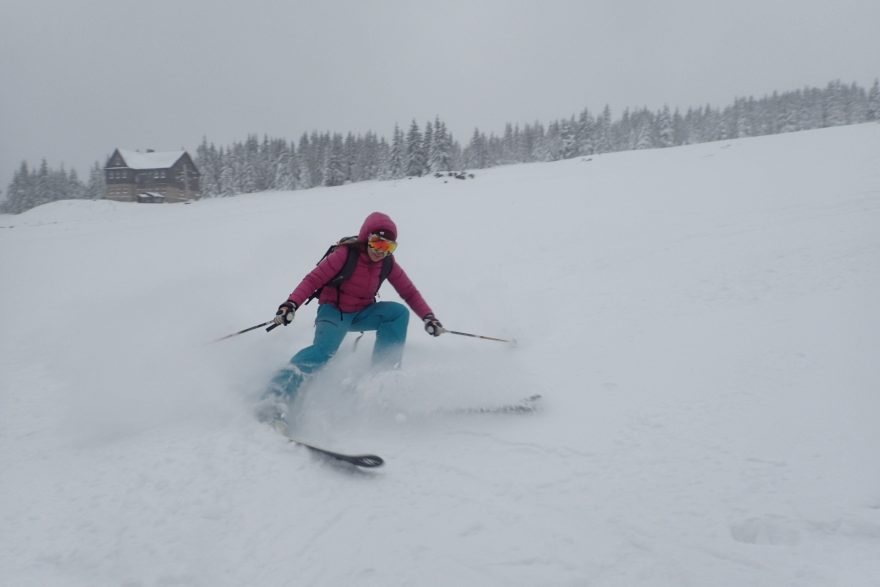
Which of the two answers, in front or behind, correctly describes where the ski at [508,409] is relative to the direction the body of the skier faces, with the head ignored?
in front

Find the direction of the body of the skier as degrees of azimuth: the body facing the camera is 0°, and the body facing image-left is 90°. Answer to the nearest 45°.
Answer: approximately 315°
